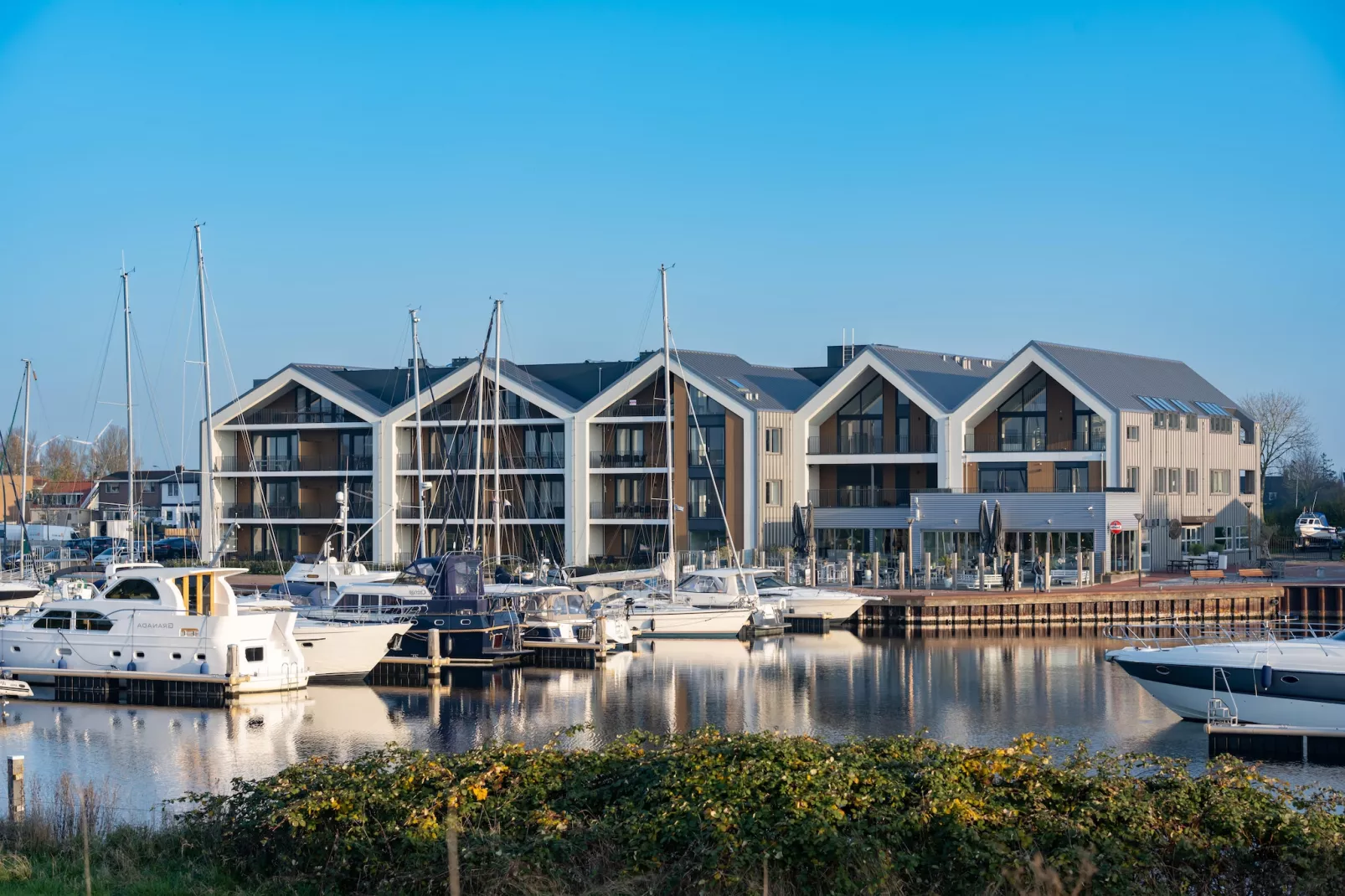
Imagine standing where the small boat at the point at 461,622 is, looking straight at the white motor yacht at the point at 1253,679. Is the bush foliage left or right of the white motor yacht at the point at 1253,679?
right

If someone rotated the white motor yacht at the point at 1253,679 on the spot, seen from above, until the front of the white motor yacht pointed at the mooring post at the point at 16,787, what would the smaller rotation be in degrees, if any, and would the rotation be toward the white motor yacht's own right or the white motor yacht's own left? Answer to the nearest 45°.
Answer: approximately 45° to the white motor yacht's own left

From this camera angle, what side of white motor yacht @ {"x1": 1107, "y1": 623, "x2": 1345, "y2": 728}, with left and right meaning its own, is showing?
left
